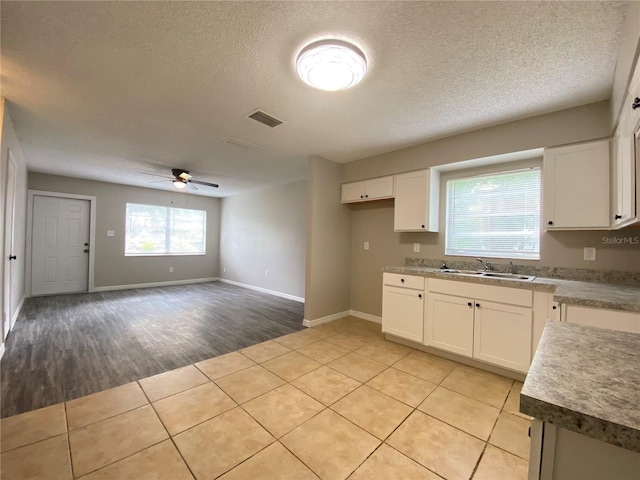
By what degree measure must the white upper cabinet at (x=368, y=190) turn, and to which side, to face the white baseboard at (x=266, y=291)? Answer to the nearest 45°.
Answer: approximately 90° to its right

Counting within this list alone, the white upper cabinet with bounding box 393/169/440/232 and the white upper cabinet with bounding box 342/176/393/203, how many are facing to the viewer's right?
0

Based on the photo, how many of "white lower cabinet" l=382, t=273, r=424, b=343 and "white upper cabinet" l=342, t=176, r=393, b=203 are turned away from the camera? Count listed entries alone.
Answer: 0

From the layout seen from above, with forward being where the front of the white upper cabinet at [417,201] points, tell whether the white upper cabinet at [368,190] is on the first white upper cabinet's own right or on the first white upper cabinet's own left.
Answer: on the first white upper cabinet's own right

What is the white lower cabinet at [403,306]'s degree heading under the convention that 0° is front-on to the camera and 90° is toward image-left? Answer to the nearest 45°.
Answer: approximately 45°

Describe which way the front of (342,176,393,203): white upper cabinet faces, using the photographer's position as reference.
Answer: facing the viewer and to the left of the viewer
